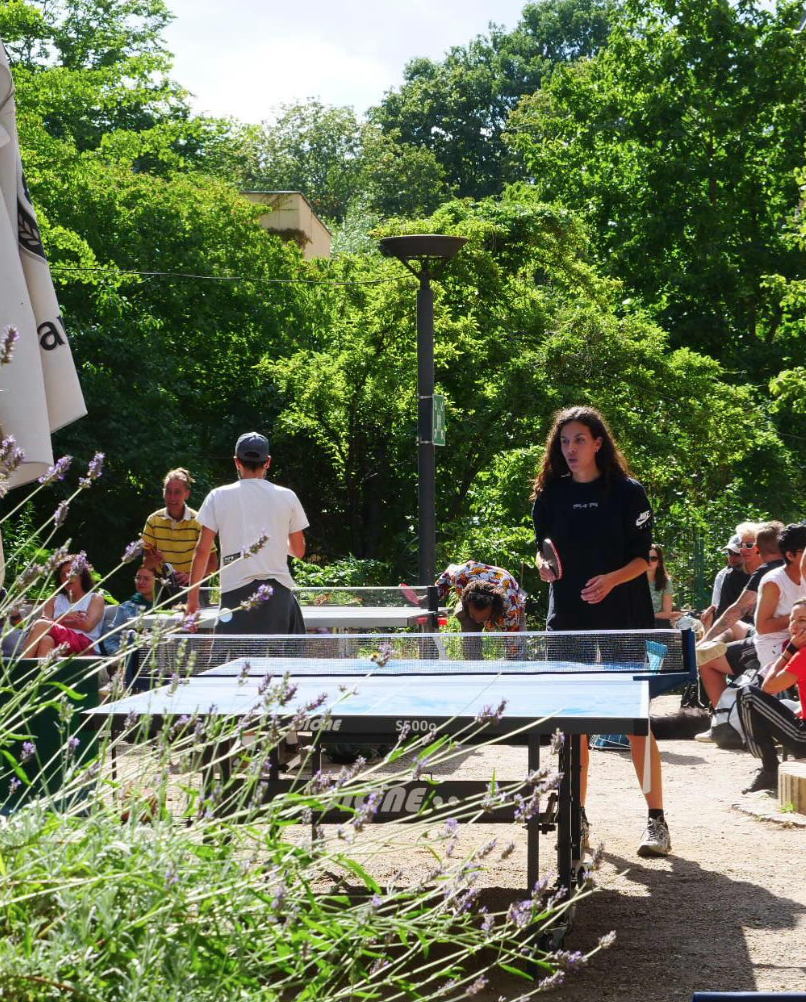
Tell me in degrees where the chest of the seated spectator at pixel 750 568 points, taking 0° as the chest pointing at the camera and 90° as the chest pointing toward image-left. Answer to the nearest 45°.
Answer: approximately 90°

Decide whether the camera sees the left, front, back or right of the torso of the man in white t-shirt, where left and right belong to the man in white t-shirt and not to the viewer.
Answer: back

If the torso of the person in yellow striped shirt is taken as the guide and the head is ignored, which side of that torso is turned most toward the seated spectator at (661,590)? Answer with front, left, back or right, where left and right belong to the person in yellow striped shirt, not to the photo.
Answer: left

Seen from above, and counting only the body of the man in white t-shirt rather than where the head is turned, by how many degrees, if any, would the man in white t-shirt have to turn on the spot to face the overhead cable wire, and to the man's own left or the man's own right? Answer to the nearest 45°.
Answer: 0° — they already face it

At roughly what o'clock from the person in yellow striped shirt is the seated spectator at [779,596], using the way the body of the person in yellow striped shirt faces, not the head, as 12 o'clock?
The seated spectator is roughly at 10 o'clock from the person in yellow striped shirt.

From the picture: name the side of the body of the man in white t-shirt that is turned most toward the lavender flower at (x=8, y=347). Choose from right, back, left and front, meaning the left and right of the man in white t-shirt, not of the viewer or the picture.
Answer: back

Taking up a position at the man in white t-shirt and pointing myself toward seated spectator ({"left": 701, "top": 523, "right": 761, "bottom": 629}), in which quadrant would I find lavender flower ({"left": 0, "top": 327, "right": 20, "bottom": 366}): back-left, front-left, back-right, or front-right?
back-right

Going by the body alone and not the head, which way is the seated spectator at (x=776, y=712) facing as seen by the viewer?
to the viewer's left

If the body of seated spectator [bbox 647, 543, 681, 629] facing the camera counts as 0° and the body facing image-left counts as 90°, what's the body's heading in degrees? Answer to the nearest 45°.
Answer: approximately 45°

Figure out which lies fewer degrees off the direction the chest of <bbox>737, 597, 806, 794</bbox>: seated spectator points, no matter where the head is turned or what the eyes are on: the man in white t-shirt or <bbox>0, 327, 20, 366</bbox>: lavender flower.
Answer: the man in white t-shirt

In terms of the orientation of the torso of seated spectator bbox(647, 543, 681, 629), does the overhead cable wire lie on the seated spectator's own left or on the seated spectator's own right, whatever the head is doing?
on the seated spectator's own right
